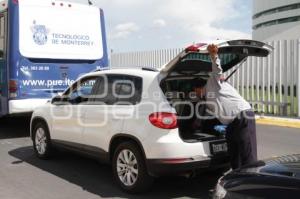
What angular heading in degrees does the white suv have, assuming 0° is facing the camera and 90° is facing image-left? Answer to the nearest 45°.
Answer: approximately 135°

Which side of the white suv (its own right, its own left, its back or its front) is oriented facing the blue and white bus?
front

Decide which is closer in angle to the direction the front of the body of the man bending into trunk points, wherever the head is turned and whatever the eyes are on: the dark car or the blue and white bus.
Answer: the blue and white bus

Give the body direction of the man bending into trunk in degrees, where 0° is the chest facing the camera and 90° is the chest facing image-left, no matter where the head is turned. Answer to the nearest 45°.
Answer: approximately 90°

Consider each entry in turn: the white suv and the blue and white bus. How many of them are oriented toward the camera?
0

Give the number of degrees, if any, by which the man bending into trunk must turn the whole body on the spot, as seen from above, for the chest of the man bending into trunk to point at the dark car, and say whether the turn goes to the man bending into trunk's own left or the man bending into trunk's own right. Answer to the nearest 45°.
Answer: approximately 90° to the man bending into trunk's own left

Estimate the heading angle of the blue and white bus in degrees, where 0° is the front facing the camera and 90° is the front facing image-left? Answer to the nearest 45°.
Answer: approximately 135°

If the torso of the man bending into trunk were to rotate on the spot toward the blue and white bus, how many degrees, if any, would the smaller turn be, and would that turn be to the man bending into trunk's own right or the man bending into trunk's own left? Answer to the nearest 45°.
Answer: approximately 45° to the man bending into trunk's own right

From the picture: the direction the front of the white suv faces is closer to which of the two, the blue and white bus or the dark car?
the blue and white bus

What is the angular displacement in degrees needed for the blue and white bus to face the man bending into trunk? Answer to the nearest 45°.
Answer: approximately 180°

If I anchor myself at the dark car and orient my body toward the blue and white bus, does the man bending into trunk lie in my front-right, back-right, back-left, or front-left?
front-right

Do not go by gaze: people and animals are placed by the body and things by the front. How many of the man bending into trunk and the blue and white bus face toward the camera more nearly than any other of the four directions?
0
